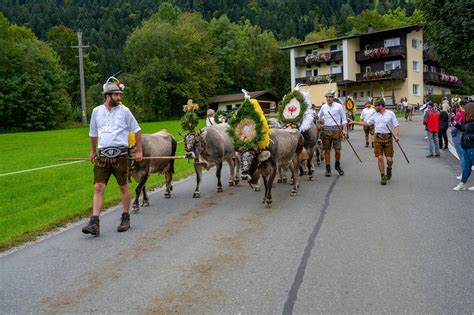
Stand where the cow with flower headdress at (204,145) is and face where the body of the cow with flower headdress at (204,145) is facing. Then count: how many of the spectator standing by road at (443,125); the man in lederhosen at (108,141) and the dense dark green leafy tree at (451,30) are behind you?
2

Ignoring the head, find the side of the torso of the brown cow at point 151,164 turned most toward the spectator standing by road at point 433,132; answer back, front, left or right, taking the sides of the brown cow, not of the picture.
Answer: back

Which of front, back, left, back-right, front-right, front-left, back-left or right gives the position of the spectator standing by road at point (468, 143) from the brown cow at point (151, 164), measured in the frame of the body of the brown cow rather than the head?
back-left

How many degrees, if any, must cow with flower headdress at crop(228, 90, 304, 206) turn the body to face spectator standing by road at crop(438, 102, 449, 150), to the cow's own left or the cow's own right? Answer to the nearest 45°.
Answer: approximately 180°

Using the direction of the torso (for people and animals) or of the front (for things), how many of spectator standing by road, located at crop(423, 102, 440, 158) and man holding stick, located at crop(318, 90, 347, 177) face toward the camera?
1

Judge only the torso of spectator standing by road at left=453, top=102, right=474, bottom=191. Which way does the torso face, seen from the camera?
to the viewer's left

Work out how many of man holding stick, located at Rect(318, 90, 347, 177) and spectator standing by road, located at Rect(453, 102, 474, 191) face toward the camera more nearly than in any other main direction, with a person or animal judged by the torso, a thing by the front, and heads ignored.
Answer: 1

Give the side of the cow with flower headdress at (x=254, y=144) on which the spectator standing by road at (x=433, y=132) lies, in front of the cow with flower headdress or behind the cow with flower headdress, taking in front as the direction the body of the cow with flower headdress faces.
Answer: behind

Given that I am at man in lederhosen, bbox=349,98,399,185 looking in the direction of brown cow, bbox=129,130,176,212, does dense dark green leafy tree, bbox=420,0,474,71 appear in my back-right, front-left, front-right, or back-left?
back-right

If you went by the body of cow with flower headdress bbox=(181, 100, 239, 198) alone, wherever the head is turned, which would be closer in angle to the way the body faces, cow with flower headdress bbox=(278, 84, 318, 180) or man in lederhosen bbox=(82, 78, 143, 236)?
the man in lederhosen
